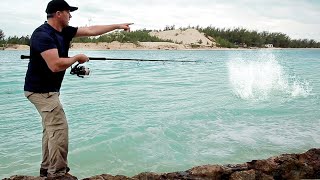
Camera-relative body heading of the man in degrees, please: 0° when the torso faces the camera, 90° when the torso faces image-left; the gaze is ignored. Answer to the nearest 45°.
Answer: approximately 270°

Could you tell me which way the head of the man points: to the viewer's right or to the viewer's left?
to the viewer's right
